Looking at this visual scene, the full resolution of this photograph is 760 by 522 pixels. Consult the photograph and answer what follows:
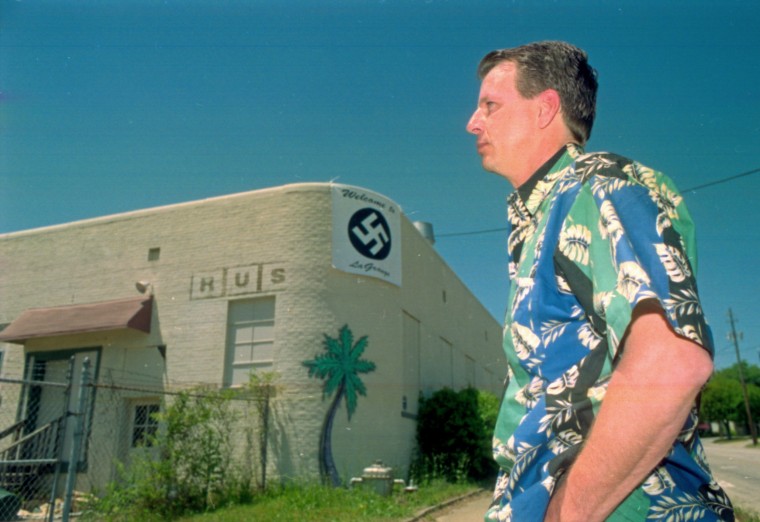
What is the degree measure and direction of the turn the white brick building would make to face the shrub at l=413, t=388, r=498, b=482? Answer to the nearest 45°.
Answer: approximately 135° to its left

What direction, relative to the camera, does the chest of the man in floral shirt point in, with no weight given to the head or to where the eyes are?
to the viewer's left

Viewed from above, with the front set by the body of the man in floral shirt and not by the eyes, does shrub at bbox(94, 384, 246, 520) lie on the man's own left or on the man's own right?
on the man's own right

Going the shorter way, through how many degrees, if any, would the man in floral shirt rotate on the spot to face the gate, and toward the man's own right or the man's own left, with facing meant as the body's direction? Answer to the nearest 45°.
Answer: approximately 45° to the man's own right

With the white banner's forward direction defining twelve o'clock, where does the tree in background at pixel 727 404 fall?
The tree in background is roughly at 9 o'clock from the white banner.

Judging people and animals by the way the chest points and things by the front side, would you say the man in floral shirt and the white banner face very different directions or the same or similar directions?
very different directions

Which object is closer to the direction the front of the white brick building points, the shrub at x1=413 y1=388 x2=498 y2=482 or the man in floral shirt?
the man in floral shirt

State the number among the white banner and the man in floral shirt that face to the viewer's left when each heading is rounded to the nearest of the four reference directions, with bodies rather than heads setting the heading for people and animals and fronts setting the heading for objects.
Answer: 1

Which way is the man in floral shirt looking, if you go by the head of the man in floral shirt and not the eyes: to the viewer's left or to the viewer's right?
to the viewer's left

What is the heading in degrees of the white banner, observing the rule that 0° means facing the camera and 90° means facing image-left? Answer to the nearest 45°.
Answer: approximately 315°

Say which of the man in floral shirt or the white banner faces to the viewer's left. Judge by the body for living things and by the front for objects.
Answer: the man in floral shirt

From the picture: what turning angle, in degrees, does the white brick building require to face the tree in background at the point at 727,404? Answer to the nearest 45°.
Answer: approximately 180°

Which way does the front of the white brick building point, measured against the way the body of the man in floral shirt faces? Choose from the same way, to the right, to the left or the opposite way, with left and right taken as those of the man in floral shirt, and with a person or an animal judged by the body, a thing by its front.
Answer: to the left
